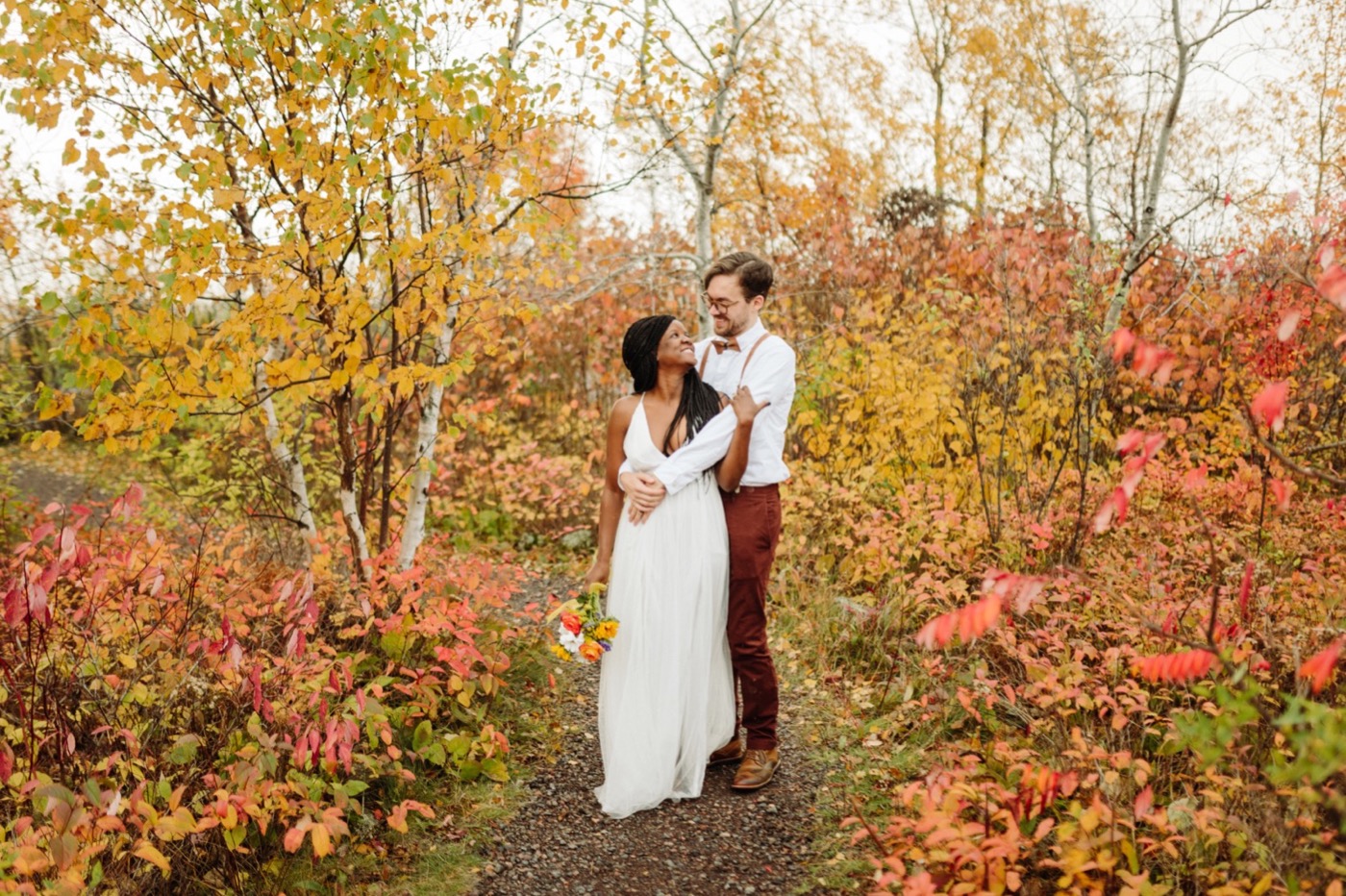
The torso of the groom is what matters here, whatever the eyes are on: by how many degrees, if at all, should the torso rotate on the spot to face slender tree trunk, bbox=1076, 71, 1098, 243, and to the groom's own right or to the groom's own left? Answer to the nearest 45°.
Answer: approximately 180°

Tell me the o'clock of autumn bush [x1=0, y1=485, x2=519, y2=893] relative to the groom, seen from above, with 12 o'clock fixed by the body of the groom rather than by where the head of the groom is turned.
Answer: The autumn bush is roughly at 1 o'clock from the groom.

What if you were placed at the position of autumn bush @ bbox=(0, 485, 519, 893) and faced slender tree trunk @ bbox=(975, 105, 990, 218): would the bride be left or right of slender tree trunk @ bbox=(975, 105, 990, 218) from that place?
right

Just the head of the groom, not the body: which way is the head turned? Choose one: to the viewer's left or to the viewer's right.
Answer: to the viewer's left

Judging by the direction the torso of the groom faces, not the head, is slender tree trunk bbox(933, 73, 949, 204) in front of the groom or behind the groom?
behind

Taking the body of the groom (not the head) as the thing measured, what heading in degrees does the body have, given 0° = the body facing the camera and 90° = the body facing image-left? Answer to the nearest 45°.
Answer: approximately 45°
